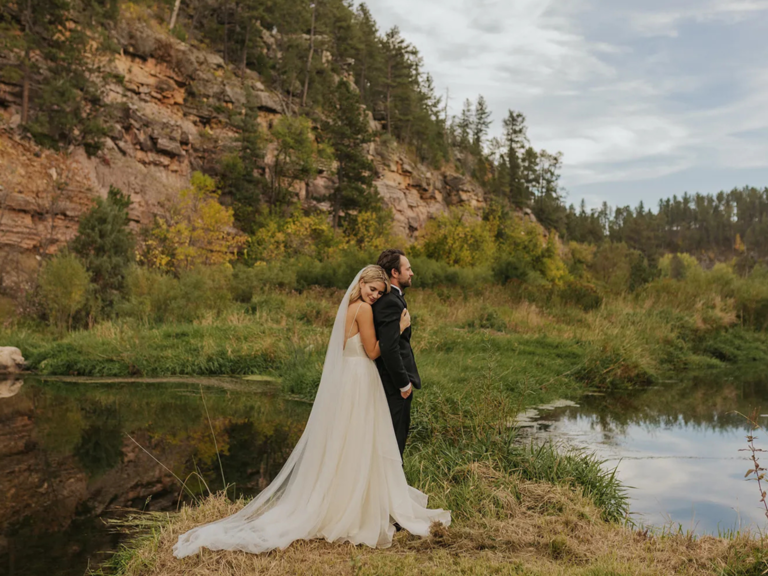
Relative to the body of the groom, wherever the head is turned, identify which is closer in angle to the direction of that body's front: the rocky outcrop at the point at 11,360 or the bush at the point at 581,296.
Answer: the bush
